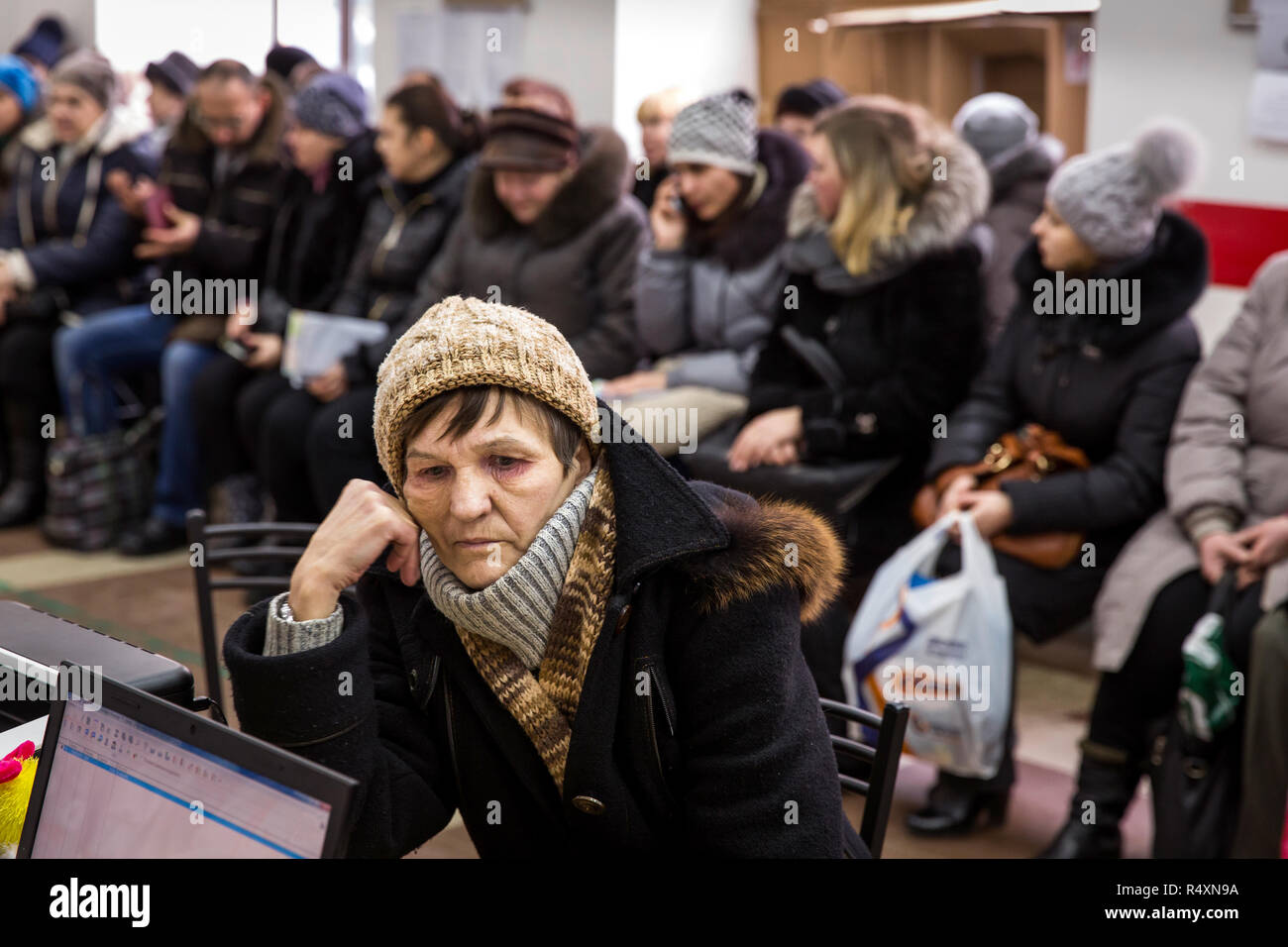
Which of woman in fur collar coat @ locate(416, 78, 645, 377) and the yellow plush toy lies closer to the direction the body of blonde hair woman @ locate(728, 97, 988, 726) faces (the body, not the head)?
the yellow plush toy

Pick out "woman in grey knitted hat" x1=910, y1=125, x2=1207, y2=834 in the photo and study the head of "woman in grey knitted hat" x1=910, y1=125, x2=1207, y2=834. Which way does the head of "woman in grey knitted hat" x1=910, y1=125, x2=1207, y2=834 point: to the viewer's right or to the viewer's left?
to the viewer's left

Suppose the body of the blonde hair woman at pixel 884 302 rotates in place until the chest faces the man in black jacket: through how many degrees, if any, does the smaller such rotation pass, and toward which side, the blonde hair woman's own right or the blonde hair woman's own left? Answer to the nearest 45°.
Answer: approximately 90° to the blonde hair woman's own right
